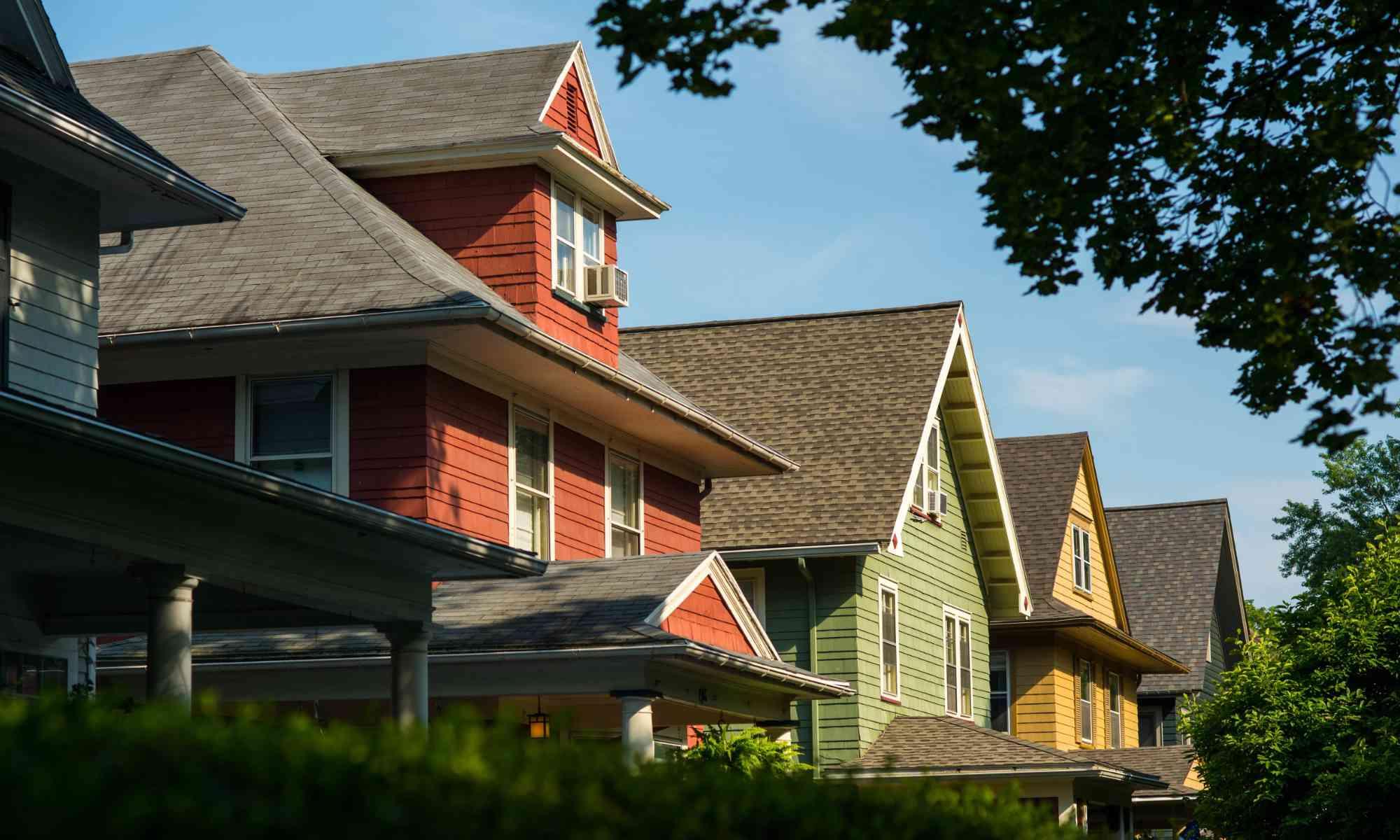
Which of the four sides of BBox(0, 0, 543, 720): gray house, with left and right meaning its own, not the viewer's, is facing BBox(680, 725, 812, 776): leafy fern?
left

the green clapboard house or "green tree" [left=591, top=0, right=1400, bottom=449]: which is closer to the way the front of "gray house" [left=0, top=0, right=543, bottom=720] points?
the green tree

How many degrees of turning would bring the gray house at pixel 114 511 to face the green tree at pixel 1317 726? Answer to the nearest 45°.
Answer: approximately 90° to its left

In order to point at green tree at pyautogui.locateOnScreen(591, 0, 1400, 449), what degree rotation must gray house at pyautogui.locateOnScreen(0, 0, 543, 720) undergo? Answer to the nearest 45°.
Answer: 0° — it already faces it

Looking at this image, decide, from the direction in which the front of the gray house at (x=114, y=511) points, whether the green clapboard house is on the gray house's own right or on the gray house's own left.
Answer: on the gray house's own left

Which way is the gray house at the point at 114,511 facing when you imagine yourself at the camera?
facing the viewer and to the right of the viewer

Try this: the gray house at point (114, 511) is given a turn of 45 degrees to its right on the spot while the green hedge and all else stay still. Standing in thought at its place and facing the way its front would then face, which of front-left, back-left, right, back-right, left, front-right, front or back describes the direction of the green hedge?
front
